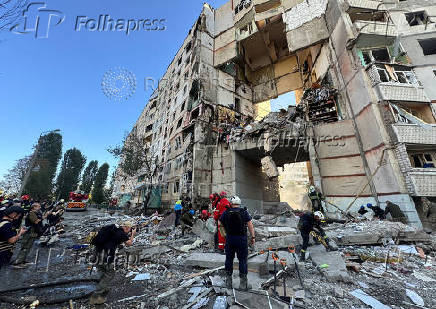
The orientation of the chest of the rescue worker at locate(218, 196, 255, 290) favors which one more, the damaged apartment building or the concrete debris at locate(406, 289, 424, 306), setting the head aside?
the damaged apartment building

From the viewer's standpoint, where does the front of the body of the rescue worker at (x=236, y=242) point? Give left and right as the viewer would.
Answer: facing away from the viewer

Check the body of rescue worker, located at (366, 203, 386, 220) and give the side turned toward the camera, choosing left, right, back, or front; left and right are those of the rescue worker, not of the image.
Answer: left

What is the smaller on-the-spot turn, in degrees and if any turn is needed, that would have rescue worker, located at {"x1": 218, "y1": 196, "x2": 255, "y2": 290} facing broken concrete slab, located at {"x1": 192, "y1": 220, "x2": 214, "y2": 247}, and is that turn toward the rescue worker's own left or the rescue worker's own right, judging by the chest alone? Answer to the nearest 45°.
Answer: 0° — they already face it

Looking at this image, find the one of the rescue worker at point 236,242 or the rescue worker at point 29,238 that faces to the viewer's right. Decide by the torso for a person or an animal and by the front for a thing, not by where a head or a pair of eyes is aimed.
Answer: the rescue worker at point 29,238

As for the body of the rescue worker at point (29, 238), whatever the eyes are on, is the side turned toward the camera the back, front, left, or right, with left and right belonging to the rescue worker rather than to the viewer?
right

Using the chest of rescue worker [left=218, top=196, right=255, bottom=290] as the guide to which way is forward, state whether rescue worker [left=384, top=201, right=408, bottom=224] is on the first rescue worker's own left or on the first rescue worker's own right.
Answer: on the first rescue worker's own right

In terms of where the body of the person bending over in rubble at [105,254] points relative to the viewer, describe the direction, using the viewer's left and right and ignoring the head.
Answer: facing to the right of the viewer
